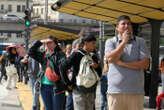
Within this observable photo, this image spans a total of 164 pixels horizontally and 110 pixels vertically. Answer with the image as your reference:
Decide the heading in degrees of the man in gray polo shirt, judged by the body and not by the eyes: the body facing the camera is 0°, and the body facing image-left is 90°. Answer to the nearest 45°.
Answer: approximately 0°

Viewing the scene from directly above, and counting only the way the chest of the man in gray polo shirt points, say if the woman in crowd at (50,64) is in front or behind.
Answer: behind

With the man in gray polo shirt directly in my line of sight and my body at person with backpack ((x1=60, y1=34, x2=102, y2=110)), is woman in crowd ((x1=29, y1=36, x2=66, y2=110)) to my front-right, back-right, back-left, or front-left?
back-right

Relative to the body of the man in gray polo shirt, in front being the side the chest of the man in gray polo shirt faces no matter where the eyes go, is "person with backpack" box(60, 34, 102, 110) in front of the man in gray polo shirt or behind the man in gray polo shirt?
behind
